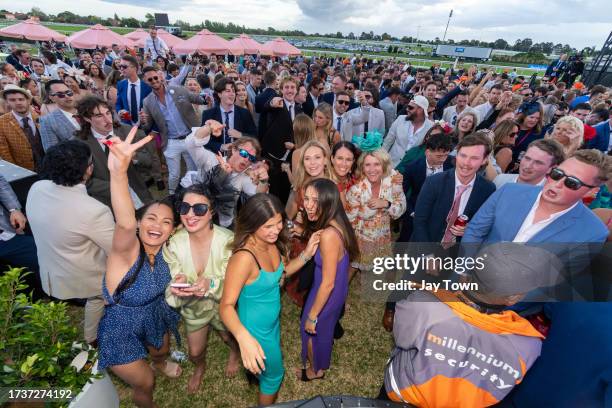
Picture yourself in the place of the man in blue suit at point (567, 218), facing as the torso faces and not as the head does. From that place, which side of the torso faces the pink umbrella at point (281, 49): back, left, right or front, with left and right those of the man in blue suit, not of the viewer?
right

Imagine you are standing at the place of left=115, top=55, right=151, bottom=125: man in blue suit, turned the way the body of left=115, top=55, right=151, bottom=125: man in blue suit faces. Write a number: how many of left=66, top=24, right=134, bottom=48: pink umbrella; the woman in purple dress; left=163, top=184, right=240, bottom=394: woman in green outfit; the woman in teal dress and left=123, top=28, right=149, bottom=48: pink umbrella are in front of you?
3

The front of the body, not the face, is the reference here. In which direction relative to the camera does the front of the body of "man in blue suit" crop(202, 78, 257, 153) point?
toward the camera

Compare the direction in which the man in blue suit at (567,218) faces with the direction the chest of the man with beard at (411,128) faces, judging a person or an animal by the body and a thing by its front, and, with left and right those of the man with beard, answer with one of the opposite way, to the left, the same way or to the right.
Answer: the same way

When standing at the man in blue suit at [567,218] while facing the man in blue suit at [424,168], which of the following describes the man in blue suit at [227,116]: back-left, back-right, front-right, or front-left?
front-left

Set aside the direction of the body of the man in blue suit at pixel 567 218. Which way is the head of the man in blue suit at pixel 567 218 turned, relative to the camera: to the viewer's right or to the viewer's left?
to the viewer's left

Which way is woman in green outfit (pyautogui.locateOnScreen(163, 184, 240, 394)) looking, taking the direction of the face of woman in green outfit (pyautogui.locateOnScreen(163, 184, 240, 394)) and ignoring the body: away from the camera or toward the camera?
toward the camera

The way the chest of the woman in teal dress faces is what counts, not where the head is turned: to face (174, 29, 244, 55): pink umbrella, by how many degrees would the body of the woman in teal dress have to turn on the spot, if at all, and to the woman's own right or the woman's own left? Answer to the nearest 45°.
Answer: approximately 135° to the woman's own left

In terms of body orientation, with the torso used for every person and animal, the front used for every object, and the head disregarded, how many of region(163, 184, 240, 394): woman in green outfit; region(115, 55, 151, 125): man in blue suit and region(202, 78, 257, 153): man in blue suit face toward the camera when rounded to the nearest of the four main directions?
3

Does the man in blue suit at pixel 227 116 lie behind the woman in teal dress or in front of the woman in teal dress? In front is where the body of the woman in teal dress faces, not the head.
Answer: behind

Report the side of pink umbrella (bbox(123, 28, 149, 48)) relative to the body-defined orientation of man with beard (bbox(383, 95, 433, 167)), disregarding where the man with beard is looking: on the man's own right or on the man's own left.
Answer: on the man's own right

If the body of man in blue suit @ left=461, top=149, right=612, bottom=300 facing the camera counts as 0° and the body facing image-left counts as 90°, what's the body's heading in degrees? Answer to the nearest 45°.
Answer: approximately 45°

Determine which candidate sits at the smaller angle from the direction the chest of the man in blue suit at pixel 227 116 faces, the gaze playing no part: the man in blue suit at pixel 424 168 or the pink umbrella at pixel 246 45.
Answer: the man in blue suit

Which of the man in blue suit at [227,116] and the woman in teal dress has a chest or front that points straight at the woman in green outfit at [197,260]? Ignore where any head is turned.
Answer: the man in blue suit
